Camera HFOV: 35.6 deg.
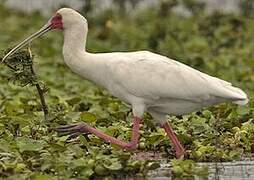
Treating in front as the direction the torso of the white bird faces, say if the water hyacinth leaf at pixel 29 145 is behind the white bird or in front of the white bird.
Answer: in front

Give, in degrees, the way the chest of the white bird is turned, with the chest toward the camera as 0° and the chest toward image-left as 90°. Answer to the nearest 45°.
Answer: approximately 90°
